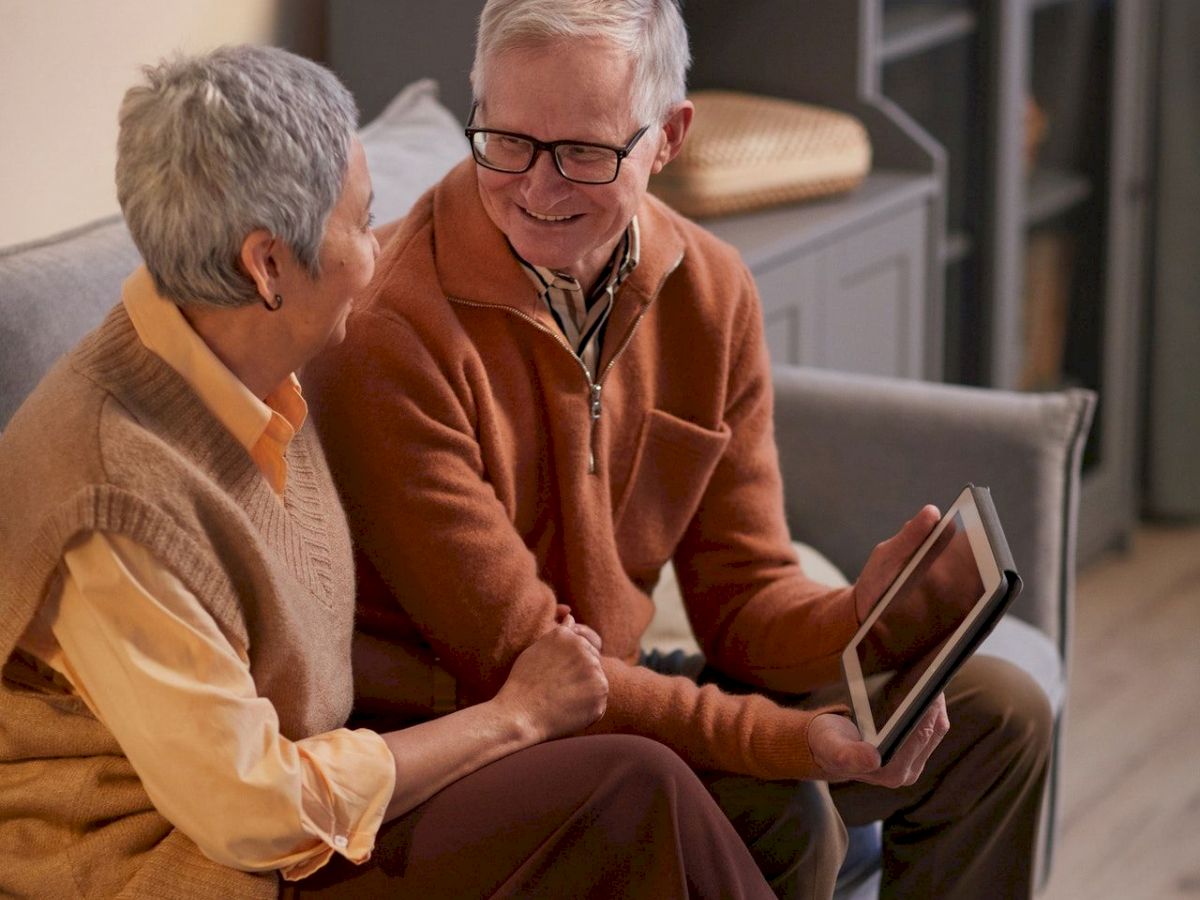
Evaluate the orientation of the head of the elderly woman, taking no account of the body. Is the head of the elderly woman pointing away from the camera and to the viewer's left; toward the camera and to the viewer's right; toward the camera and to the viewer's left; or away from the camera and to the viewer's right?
away from the camera and to the viewer's right

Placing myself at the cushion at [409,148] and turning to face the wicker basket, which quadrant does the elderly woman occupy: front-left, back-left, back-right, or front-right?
back-right

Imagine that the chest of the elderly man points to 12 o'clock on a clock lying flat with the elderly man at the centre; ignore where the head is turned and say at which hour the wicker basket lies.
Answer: The wicker basket is roughly at 8 o'clock from the elderly man.

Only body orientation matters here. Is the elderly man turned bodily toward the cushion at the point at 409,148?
no

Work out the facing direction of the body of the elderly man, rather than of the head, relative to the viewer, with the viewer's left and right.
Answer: facing the viewer and to the right of the viewer

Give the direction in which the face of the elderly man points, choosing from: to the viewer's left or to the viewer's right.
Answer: to the viewer's left
